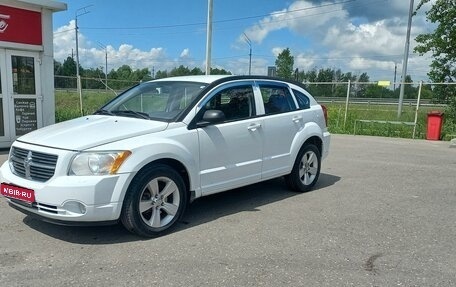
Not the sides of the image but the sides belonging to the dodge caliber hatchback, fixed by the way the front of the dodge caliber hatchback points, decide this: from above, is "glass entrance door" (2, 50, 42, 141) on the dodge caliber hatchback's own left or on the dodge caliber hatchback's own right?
on the dodge caliber hatchback's own right

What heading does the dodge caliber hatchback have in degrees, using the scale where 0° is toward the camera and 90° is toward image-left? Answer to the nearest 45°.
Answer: approximately 45°

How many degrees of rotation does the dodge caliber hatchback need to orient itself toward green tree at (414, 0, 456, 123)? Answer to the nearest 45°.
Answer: approximately 180°

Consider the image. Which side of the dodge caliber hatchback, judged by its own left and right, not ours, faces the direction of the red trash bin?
back

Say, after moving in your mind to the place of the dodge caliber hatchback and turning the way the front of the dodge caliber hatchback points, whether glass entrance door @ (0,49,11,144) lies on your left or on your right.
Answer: on your right
